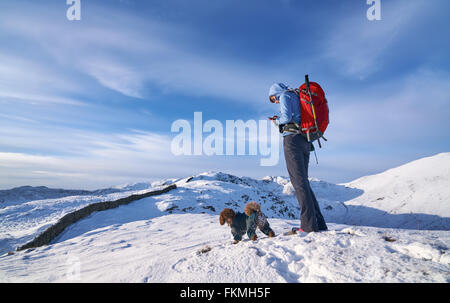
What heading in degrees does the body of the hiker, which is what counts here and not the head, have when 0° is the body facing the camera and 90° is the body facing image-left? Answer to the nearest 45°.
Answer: approximately 90°
